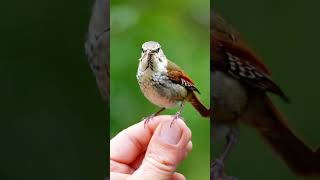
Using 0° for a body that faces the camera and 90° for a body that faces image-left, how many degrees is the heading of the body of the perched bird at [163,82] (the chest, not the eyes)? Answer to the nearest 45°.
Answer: approximately 45°
